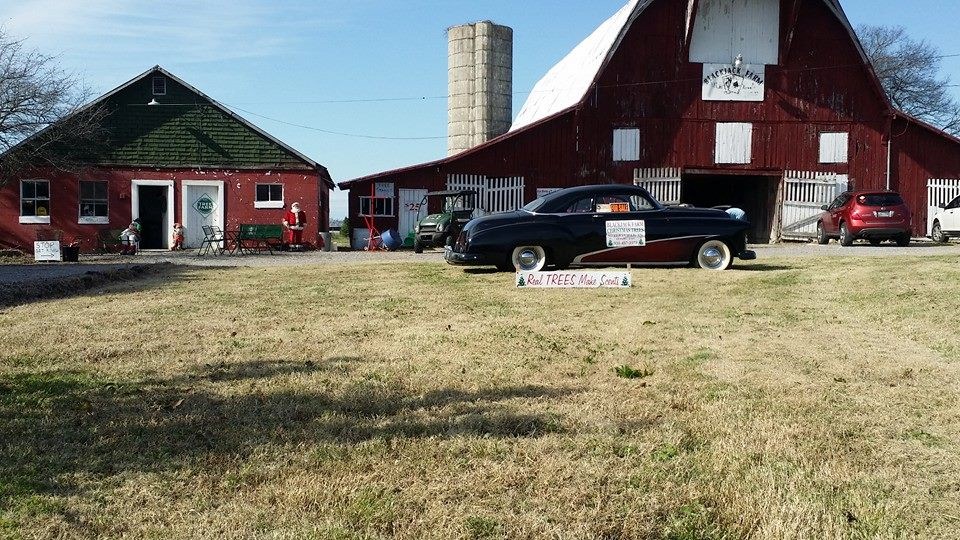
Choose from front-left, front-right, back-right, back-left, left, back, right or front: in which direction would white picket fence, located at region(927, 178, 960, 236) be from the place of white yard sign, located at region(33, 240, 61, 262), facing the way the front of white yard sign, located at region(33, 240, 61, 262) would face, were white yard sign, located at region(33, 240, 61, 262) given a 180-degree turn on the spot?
right

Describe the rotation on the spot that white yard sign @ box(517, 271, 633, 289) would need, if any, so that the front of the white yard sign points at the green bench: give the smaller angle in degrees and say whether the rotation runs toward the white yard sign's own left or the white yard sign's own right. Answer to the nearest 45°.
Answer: approximately 135° to the white yard sign's own right

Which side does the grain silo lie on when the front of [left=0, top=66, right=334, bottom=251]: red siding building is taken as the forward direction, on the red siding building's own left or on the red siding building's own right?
on the red siding building's own left

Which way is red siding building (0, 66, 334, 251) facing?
toward the camera

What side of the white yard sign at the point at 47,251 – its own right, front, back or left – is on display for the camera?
front

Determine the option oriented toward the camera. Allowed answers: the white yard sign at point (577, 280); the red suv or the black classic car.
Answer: the white yard sign

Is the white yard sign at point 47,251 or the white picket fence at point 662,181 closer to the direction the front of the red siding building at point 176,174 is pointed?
the white yard sign

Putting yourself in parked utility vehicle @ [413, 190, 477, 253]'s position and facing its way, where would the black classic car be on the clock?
The black classic car is roughly at 10 o'clock from the parked utility vehicle.

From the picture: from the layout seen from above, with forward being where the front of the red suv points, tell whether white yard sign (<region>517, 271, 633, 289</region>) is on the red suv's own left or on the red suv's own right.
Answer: on the red suv's own left

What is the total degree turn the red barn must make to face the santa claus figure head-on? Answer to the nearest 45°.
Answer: approximately 90° to its right
